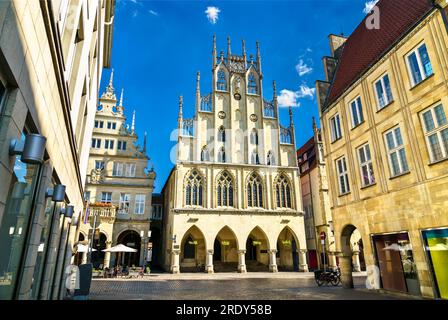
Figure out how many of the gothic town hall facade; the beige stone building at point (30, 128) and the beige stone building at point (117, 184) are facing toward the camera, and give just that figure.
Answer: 2

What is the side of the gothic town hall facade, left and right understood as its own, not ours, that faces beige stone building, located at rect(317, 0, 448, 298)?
front

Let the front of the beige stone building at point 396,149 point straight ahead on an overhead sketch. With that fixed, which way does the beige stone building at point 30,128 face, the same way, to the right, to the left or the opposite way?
the opposite way

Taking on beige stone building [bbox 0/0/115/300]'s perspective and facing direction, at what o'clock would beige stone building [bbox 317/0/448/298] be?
beige stone building [bbox 317/0/448/298] is roughly at 12 o'clock from beige stone building [bbox 0/0/115/300].

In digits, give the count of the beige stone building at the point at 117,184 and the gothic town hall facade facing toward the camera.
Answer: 2

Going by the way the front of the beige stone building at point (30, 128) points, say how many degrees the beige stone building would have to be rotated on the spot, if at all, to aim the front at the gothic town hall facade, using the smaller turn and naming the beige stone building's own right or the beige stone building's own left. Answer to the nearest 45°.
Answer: approximately 45° to the beige stone building's own left

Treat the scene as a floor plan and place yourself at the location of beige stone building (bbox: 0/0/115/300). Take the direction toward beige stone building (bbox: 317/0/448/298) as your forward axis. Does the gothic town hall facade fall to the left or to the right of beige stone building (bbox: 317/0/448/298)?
left

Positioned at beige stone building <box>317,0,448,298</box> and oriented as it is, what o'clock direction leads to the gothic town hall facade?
The gothic town hall facade is roughly at 3 o'clock from the beige stone building.

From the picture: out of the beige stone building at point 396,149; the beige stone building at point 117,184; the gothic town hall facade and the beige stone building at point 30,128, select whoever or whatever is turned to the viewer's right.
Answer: the beige stone building at point 30,128

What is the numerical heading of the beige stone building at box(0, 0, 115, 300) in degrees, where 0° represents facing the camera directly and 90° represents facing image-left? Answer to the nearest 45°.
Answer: approximately 270°

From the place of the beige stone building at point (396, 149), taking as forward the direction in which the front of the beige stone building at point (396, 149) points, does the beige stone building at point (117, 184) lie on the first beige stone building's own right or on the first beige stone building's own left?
on the first beige stone building's own right

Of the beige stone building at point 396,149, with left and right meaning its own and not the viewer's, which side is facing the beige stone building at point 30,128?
front

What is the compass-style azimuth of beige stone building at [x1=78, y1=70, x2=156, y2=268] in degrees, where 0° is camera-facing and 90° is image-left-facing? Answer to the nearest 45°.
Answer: approximately 0°

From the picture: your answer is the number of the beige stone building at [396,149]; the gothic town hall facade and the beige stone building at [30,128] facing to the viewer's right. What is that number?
1
